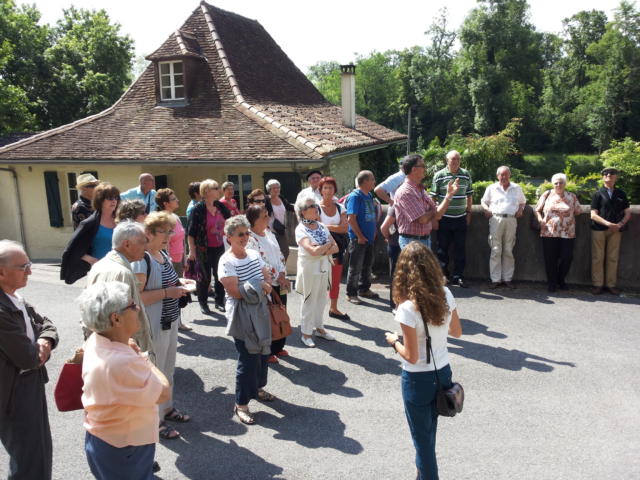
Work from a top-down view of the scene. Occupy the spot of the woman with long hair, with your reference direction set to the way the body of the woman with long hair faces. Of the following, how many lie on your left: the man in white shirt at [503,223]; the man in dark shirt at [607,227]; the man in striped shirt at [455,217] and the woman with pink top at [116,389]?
1

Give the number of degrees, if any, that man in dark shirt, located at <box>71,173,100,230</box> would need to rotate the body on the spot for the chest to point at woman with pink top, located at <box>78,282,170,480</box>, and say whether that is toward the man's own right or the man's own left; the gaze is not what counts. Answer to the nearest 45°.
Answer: approximately 90° to the man's own right

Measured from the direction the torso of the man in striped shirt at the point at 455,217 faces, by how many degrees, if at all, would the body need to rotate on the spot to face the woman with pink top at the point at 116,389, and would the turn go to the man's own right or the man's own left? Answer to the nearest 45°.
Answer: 0° — they already face them

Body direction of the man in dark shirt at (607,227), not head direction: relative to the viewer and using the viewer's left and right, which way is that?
facing the viewer

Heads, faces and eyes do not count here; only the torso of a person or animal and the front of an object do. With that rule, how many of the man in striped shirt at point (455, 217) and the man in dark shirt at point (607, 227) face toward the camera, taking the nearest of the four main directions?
2

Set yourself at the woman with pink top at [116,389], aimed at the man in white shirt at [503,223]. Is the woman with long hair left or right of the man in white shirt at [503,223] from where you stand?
right

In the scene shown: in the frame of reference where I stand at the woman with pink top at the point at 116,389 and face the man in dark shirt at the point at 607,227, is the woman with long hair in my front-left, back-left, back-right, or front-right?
front-right

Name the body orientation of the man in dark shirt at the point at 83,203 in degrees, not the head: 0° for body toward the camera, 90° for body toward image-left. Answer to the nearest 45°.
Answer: approximately 270°

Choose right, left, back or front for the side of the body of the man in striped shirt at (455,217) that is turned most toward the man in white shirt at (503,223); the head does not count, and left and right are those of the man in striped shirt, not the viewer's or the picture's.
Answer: left

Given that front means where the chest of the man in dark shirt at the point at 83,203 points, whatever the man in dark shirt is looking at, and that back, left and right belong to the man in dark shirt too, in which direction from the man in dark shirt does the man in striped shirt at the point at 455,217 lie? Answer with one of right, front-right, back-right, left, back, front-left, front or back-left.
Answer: front

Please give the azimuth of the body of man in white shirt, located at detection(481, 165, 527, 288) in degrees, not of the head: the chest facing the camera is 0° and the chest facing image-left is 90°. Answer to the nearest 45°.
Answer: approximately 0°

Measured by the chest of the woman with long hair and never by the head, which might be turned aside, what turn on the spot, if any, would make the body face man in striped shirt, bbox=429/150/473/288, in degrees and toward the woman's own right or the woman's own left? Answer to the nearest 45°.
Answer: approximately 45° to the woman's own right

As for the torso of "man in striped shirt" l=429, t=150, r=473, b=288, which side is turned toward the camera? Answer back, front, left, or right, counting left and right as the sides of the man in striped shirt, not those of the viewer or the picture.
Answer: front

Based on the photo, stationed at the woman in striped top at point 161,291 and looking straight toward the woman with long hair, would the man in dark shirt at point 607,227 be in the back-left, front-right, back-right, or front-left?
front-left

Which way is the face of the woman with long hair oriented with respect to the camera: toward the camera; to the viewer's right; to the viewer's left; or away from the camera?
away from the camera

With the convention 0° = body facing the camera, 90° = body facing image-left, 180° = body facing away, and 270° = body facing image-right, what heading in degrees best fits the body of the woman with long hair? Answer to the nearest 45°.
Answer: approximately 135°

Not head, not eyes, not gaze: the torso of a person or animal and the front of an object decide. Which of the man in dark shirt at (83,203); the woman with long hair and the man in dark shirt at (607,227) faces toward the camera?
the man in dark shirt at (607,227)
